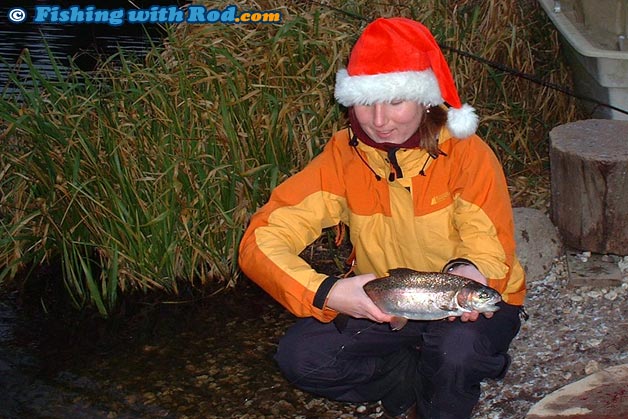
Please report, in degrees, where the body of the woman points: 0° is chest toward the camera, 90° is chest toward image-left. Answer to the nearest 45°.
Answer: approximately 0°

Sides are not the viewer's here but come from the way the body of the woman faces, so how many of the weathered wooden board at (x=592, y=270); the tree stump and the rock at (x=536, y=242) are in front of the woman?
0

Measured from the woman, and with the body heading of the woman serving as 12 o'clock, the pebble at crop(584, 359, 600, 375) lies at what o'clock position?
The pebble is roughly at 8 o'clock from the woman.

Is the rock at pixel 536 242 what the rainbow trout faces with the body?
no

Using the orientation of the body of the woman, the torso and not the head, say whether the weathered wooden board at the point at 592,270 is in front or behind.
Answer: behind

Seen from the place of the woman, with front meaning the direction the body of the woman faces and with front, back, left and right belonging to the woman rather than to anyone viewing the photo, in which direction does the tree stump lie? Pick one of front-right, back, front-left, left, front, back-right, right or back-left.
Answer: back-left

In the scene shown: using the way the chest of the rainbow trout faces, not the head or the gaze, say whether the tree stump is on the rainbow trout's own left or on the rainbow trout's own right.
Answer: on the rainbow trout's own left

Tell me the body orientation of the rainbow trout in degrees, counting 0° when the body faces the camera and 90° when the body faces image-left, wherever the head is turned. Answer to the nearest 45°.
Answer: approximately 270°
